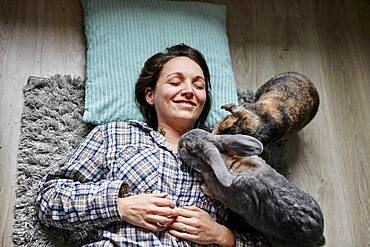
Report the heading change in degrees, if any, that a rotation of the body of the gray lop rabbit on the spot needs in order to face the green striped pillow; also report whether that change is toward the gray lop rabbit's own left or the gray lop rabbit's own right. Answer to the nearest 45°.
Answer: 0° — it already faces it

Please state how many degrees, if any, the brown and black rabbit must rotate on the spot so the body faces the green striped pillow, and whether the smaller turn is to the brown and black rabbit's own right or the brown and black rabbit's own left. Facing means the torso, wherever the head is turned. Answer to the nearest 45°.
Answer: approximately 45° to the brown and black rabbit's own right

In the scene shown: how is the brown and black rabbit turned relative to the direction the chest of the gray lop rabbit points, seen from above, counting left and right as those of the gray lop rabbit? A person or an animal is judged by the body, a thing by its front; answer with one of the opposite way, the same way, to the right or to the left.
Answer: to the left

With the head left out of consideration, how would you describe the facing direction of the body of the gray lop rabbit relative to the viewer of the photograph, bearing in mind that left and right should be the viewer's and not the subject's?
facing away from the viewer and to the left of the viewer
